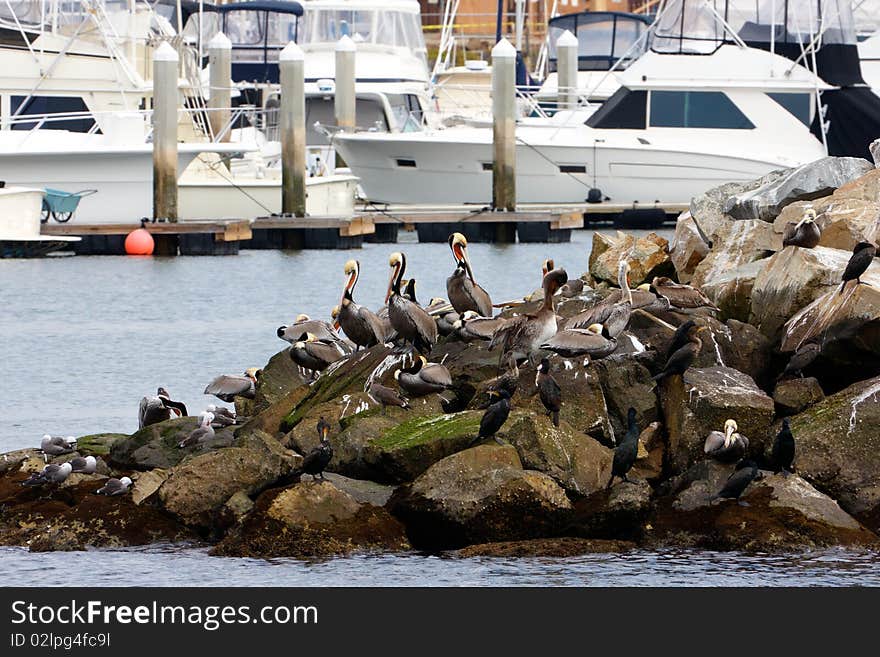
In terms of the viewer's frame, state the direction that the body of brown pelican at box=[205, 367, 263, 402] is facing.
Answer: to the viewer's right

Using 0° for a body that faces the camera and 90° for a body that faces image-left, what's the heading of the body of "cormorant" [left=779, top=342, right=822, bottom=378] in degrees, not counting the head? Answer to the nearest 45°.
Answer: approximately 270°

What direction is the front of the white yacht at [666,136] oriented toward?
to the viewer's left

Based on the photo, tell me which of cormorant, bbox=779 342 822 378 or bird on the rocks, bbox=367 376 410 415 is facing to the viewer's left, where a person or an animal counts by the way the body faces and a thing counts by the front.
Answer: bird on the rocks, bbox=367 376 410 415

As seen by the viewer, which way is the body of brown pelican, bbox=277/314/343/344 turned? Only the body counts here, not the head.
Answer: to the viewer's left

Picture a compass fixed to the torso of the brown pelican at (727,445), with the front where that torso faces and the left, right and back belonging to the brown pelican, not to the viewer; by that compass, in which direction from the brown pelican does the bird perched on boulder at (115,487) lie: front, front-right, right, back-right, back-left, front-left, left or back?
right

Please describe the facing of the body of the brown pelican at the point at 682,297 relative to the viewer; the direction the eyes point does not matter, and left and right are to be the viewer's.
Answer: facing to the left of the viewer
